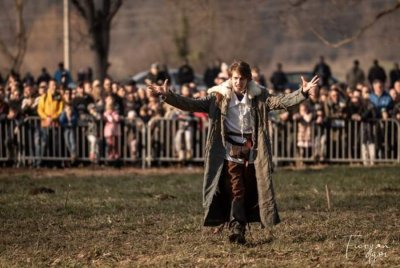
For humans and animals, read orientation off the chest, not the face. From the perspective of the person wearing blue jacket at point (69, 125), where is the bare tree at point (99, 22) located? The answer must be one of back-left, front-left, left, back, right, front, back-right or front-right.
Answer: back

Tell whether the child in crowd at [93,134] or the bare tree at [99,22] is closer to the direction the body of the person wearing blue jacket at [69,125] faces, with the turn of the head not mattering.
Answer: the child in crowd

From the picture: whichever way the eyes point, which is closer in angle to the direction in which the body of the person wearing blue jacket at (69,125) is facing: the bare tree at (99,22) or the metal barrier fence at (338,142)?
the metal barrier fence

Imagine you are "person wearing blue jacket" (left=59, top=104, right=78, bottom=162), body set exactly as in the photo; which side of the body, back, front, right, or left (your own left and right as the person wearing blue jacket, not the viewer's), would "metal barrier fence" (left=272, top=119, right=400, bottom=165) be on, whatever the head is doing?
left

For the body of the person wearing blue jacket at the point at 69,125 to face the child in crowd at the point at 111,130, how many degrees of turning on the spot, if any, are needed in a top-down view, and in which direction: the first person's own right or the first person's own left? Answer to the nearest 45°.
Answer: approximately 90° to the first person's own left

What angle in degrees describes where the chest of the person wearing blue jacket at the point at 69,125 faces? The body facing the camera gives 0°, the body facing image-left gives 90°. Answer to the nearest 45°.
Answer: approximately 0°

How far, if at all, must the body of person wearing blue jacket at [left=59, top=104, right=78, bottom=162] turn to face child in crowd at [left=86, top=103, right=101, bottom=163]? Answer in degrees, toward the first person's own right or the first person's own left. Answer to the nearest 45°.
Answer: approximately 45° to the first person's own left

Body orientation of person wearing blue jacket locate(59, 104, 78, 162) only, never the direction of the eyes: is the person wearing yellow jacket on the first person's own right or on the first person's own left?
on the first person's own right

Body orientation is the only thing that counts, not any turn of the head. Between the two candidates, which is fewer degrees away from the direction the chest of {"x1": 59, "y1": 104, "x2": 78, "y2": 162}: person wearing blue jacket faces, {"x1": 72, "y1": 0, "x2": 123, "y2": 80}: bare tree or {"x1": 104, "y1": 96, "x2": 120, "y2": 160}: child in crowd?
the child in crowd
